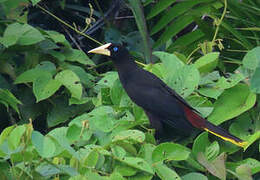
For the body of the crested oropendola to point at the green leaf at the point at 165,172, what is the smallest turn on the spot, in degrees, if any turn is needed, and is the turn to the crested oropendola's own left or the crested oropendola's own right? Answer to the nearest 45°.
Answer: approximately 90° to the crested oropendola's own left

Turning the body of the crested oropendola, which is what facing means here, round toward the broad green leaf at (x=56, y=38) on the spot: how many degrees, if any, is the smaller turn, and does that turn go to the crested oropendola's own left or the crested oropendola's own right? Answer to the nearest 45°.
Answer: approximately 45° to the crested oropendola's own right

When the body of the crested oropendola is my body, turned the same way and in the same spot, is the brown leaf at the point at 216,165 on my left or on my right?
on my left

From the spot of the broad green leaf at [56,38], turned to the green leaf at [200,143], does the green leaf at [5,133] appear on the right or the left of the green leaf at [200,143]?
right

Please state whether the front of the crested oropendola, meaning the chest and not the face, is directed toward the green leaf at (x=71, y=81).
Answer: yes

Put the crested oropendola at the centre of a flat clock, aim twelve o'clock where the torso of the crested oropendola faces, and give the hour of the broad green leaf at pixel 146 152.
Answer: The broad green leaf is roughly at 9 o'clock from the crested oropendola.

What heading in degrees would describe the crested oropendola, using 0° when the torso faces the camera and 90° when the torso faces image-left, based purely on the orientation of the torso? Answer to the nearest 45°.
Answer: approximately 90°

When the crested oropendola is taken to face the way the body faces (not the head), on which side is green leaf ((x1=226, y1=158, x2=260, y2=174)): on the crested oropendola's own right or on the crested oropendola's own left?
on the crested oropendola's own left

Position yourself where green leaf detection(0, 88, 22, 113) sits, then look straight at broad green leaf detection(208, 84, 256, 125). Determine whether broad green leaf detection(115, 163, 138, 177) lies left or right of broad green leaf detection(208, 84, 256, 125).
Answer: right
